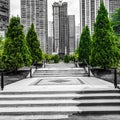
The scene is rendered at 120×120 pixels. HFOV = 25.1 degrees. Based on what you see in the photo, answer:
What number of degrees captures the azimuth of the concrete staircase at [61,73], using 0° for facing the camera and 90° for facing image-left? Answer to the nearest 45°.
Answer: approximately 0°

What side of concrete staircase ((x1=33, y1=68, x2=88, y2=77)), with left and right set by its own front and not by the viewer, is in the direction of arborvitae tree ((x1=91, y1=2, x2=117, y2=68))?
left

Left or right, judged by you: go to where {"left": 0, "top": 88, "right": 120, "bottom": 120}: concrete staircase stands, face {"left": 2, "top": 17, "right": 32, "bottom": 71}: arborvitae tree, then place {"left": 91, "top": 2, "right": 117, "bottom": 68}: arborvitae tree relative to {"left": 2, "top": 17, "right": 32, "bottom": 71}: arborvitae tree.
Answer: right

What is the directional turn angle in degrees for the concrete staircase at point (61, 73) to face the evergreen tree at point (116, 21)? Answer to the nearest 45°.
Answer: approximately 135° to its left

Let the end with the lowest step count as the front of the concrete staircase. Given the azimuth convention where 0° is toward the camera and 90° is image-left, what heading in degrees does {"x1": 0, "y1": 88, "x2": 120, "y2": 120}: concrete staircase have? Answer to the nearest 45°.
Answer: approximately 0°

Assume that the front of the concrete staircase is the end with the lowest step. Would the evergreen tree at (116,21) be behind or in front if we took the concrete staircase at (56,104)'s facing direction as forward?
behind

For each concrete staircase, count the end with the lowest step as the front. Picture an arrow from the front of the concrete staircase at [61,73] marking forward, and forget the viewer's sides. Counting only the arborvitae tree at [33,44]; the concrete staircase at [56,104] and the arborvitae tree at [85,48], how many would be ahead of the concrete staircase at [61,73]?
1

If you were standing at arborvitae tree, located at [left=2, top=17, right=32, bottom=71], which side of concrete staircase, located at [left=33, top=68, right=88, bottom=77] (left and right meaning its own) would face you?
right

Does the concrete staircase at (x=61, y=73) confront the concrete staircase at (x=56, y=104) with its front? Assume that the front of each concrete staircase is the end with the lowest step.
yes

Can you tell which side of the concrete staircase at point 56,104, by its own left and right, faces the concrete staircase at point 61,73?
back

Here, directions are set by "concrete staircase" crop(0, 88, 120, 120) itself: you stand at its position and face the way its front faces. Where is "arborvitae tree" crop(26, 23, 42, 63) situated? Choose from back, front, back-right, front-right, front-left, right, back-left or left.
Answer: back

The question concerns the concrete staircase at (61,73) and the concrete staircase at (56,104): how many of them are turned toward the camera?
2

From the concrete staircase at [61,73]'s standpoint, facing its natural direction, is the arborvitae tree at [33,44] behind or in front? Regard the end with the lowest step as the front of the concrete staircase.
behind
